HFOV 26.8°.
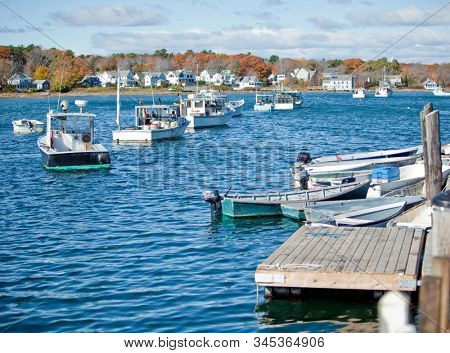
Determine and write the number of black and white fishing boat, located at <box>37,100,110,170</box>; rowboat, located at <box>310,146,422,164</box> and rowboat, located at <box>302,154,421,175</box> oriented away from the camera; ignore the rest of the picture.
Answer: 1

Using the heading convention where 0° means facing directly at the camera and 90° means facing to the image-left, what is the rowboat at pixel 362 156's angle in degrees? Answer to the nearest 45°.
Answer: approximately 270°

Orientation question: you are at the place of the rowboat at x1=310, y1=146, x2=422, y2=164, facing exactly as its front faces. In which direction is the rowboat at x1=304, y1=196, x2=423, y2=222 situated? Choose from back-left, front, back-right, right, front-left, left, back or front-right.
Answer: right

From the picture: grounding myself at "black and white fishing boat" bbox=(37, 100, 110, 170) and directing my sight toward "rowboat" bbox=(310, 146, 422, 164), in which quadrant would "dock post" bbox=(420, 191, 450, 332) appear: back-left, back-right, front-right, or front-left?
front-right

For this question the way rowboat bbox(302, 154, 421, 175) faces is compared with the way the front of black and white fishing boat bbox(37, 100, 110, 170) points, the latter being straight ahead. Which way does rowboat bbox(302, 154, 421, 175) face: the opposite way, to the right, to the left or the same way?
to the right

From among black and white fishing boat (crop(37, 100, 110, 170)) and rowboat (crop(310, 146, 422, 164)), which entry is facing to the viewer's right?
the rowboat

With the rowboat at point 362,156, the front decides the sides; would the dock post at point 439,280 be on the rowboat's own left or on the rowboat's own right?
on the rowboat's own right

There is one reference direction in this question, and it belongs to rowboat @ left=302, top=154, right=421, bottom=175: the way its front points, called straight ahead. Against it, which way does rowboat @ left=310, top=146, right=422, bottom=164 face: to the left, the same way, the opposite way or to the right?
the same way

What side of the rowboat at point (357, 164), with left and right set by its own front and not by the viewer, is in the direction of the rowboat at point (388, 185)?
right

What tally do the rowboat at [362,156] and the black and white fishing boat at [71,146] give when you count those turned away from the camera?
1

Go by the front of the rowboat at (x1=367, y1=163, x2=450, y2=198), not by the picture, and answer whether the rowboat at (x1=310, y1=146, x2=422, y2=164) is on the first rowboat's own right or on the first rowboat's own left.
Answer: on the first rowboat's own left

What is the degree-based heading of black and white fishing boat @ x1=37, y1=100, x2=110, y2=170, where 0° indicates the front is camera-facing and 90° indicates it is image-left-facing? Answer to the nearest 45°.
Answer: approximately 180°

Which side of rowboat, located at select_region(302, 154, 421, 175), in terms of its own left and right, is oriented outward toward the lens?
right
